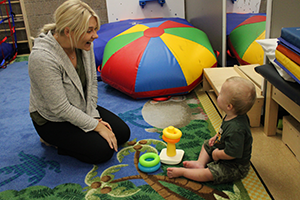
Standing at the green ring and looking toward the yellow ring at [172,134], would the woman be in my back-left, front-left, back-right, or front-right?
back-left

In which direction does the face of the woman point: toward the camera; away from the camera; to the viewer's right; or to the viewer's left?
to the viewer's right

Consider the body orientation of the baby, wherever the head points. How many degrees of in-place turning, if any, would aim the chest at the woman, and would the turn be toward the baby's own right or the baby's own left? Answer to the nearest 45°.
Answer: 0° — they already face them

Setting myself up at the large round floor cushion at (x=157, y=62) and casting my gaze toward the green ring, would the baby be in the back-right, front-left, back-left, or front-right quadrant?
front-left

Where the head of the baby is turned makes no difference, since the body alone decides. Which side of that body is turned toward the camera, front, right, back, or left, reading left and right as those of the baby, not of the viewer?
left
